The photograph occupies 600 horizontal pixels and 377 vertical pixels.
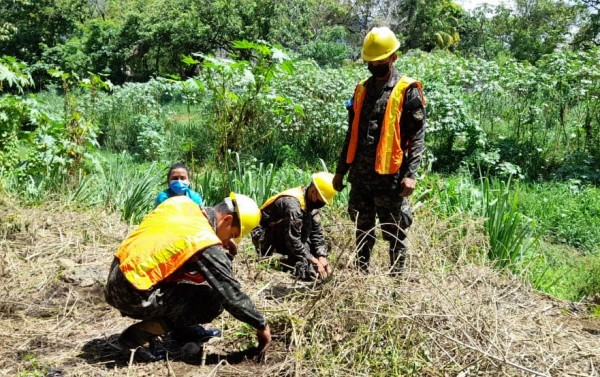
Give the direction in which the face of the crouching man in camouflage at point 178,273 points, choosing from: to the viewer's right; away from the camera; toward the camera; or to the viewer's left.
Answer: to the viewer's right

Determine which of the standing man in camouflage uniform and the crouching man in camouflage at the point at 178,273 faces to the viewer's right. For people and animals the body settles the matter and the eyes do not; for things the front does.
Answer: the crouching man in camouflage

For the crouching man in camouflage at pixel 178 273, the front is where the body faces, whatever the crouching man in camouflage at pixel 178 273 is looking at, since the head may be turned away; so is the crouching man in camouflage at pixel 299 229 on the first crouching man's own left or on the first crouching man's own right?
on the first crouching man's own left

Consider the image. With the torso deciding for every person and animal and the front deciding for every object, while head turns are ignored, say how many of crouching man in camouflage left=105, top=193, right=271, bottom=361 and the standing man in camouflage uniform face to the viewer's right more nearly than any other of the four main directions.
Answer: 1

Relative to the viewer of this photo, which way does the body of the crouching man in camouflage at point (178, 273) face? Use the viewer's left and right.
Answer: facing to the right of the viewer

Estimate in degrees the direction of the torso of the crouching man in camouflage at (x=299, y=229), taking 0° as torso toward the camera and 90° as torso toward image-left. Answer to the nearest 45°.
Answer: approximately 315°

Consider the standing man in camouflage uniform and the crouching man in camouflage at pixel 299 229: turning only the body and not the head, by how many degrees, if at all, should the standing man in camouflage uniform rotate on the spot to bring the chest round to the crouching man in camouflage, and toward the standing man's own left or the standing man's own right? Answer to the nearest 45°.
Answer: approximately 90° to the standing man's own right

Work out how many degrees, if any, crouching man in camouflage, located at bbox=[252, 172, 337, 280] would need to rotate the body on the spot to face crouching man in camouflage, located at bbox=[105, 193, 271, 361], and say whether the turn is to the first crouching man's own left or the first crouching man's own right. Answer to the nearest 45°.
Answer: approximately 45° to the first crouching man's own right

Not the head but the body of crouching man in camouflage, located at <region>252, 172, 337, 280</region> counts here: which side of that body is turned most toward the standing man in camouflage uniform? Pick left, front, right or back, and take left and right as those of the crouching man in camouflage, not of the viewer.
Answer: front
